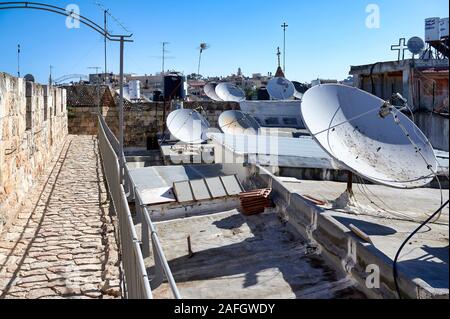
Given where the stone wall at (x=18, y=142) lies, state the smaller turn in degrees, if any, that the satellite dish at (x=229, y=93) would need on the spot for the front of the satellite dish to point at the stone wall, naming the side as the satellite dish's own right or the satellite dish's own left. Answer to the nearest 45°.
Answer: approximately 45° to the satellite dish's own right

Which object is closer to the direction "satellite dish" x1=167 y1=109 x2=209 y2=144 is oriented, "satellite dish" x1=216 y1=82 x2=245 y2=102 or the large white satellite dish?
the large white satellite dish

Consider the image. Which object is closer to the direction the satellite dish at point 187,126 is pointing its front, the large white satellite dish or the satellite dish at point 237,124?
the large white satellite dish

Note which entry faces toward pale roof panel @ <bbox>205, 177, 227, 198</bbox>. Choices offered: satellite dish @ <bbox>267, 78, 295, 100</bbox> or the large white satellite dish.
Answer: the satellite dish

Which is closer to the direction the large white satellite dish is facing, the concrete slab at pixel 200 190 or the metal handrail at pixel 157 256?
the metal handrail

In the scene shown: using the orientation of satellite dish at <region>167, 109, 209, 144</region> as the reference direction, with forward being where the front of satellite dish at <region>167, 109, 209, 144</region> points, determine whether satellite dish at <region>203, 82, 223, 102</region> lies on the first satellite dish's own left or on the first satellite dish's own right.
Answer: on the first satellite dish's own left

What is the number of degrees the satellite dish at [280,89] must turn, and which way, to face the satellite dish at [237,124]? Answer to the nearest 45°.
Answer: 0° — it already faces it
